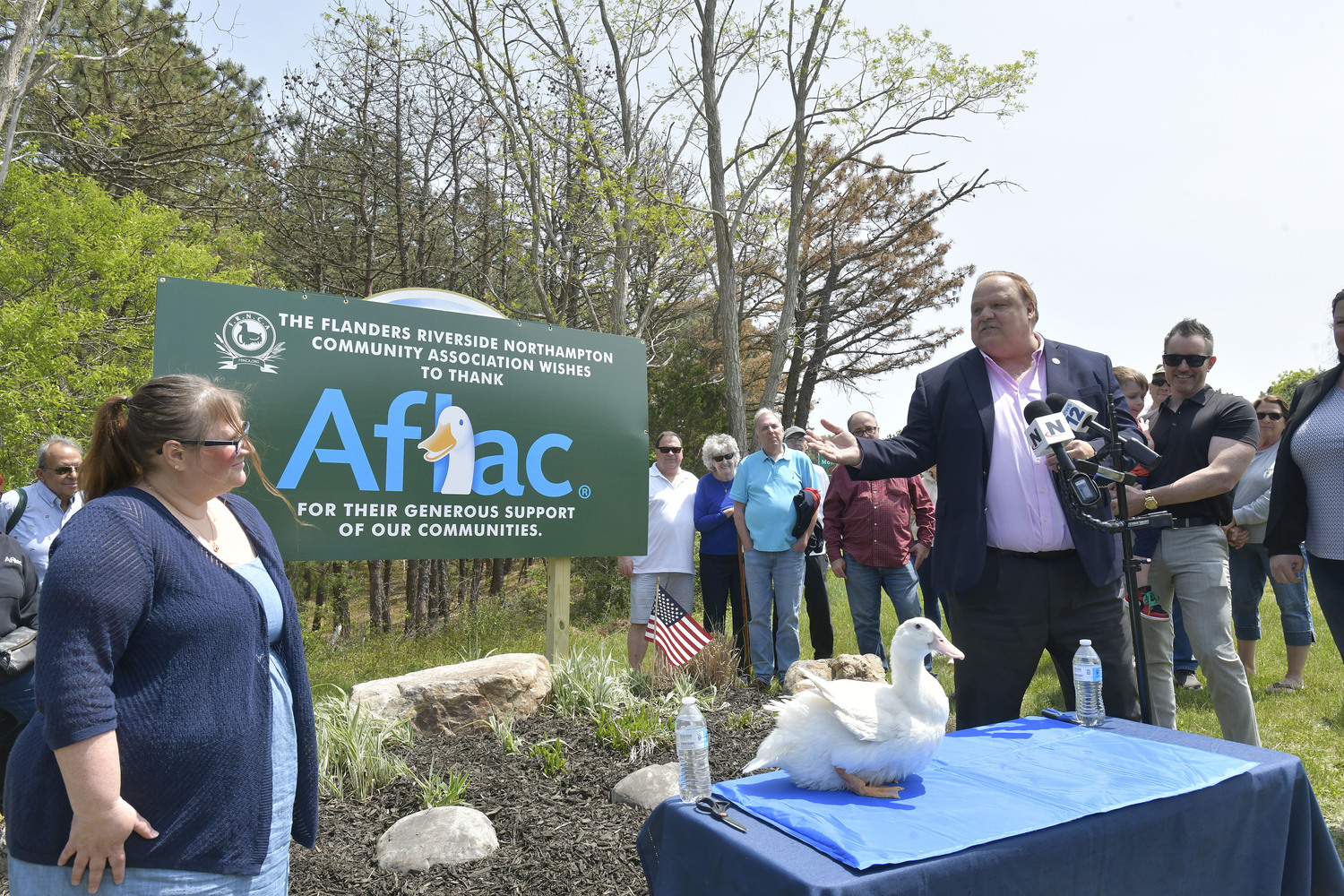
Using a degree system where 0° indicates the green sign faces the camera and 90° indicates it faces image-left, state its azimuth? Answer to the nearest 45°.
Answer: approximately 315°

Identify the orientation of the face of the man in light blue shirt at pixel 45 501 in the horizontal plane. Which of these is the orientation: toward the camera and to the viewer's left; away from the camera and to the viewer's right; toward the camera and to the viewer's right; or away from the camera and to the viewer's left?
toward the camera and to the viewer's right

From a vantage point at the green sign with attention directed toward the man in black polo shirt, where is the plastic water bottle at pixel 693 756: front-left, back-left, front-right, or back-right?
front-right

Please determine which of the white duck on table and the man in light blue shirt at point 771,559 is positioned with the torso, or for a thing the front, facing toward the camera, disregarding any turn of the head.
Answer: the man in light blue shirt

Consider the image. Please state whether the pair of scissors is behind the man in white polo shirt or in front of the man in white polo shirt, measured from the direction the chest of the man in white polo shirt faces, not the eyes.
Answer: in front

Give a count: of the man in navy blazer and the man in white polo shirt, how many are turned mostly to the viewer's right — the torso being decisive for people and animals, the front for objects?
0

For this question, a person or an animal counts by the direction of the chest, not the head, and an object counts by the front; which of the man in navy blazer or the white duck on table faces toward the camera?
the man in navy blazer

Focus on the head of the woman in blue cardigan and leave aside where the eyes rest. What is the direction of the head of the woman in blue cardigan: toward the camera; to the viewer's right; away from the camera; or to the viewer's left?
to the viewer's right

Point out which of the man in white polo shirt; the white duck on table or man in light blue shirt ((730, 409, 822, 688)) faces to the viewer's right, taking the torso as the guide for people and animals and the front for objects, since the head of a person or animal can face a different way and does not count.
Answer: the white duck on table

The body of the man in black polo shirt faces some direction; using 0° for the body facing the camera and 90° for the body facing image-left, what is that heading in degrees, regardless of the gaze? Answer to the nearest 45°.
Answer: approximately 45°

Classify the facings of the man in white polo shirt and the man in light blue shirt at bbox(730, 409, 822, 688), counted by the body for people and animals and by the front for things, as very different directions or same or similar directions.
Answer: same or similar directions

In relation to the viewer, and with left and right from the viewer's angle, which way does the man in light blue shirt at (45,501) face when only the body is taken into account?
facing the viewer and to the right of the viewer

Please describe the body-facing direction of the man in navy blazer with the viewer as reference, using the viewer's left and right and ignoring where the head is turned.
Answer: facing the viewer

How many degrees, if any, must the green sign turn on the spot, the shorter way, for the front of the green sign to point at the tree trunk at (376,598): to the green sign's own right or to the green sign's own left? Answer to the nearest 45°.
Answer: approximately 135° to the green sign's own left

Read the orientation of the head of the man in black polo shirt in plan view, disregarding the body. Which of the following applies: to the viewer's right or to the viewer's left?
to the viewer's left

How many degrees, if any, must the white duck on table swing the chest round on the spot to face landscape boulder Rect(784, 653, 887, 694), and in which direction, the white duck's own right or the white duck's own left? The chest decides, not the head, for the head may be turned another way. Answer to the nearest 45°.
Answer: approximately 90° to the white duck's own left

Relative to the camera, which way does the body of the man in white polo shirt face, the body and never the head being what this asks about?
toward the camera

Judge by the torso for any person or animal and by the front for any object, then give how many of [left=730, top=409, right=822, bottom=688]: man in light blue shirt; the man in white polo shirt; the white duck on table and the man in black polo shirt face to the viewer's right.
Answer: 1

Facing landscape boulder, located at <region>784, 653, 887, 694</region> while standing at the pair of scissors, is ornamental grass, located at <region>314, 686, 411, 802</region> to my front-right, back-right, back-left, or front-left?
front-left
